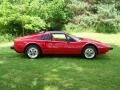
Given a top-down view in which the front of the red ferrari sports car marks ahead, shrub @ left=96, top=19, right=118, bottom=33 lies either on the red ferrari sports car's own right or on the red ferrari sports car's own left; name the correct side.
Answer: on the red ferrari sports car's own left

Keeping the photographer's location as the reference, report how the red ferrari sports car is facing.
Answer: facing to the right of the viewer
